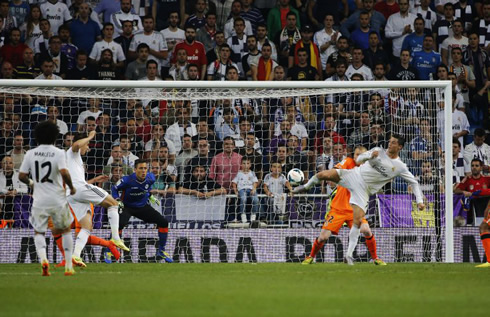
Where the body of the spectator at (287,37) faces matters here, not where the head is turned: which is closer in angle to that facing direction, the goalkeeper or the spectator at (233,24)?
the goalkeeper

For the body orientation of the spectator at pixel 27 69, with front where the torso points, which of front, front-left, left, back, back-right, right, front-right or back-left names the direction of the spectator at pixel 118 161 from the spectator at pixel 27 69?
front-left

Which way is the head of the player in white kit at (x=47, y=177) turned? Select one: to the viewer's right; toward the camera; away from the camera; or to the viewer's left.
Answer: away from the camera

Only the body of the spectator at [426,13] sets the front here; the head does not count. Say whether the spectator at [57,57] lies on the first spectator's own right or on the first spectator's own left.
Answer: on the first spectator's own right

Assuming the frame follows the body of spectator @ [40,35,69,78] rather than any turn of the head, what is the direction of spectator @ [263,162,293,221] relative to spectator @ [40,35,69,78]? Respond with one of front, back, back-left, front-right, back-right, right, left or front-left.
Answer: front-left

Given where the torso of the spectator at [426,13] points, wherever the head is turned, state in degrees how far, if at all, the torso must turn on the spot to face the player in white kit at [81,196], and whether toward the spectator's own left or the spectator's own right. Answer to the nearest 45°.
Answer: approximately 45° to the spectator's own right

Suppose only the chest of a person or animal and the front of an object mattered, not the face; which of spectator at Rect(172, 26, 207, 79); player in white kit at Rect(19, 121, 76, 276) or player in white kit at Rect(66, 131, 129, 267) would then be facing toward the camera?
the spectator

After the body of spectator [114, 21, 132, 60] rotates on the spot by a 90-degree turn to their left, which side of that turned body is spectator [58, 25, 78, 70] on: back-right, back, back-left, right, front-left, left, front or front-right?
back

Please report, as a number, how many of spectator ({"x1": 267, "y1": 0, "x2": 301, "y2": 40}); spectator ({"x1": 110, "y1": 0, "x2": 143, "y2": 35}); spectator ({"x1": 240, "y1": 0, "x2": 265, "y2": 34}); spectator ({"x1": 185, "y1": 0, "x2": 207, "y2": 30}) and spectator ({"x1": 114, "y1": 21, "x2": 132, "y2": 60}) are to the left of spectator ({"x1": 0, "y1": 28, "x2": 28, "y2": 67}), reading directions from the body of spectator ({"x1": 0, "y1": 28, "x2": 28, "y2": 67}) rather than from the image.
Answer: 5
